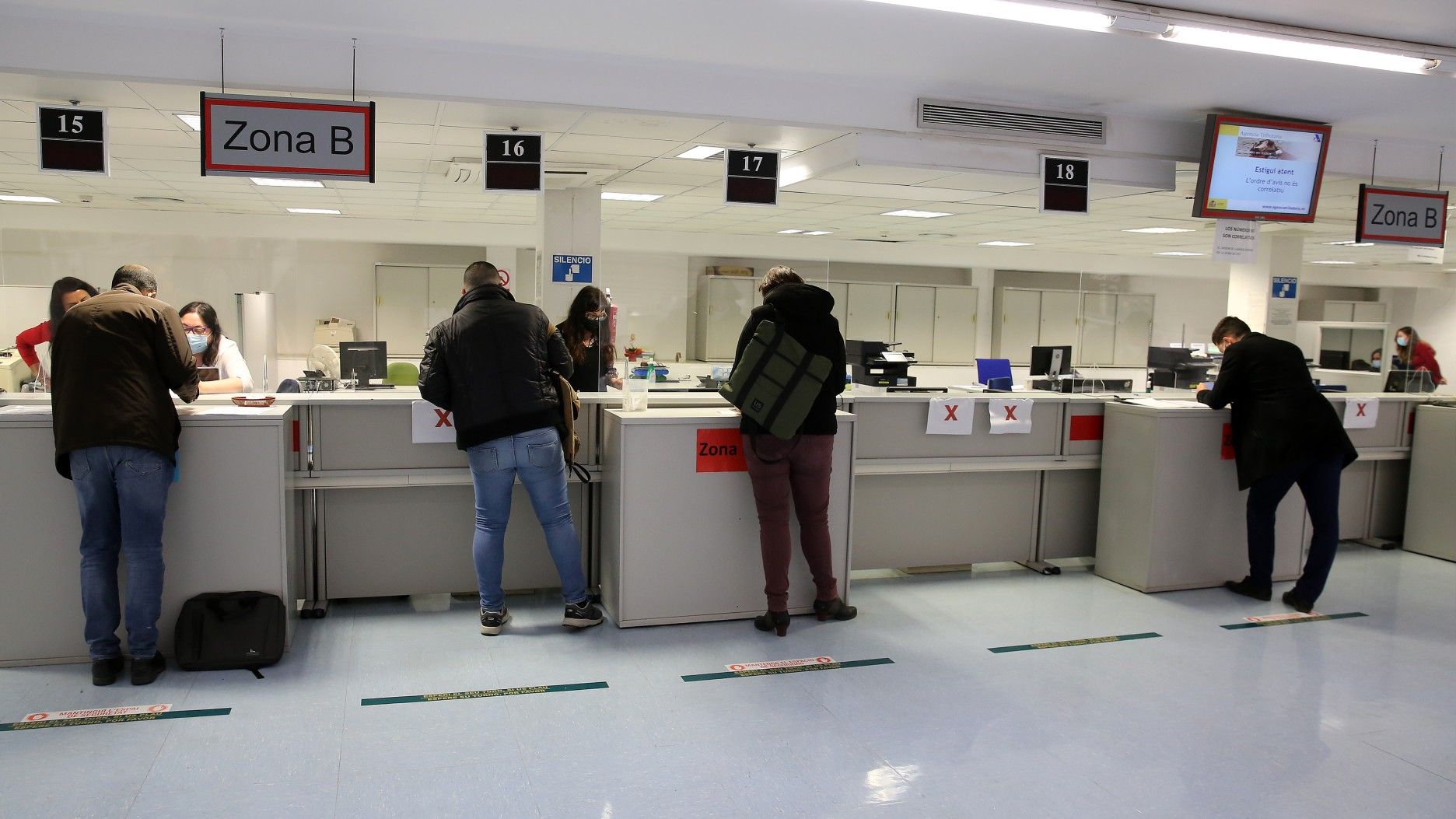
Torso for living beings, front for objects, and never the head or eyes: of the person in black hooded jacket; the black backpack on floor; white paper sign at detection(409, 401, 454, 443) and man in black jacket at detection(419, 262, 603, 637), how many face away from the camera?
2

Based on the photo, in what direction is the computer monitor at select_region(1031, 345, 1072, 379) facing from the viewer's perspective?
away from the camera

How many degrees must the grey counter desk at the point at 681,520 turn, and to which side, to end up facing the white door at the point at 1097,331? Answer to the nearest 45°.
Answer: approximately 135° to its left

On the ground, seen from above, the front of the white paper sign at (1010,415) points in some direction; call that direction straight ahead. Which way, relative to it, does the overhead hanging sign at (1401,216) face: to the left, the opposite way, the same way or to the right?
the same way

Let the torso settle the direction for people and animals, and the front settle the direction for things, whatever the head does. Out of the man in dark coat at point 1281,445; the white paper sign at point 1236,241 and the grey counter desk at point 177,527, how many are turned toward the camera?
2

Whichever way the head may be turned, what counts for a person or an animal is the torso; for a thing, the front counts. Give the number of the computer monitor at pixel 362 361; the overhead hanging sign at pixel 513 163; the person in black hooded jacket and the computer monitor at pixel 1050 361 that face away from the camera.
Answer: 3

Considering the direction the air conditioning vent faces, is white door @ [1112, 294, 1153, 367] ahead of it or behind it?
behind

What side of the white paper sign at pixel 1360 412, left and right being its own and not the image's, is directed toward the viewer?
front

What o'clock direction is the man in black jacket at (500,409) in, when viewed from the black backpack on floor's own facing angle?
The man in black jacket is roughly at 9 o'clock from the black backpack on floor.

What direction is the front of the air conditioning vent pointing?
toward the camera

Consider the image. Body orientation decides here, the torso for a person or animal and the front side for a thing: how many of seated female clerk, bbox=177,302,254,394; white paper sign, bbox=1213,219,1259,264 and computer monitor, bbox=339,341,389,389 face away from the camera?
1

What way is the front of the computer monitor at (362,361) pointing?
away from the camera

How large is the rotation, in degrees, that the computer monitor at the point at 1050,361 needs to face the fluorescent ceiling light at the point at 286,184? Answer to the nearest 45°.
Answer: approximately 90° to its left

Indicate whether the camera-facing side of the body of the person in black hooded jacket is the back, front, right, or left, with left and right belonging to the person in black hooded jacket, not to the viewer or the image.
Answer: back

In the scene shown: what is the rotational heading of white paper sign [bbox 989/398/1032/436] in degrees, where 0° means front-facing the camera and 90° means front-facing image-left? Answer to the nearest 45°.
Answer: approximately 0°

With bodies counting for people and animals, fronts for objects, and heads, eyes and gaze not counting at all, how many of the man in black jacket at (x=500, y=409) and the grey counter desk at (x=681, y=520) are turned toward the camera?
1

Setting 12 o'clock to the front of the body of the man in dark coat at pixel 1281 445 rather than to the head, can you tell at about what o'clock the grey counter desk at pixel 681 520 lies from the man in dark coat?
The grey counter desk is roughly at 9 o'clock from the man in dark coat.

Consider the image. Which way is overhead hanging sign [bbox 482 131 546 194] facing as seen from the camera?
toward the camera

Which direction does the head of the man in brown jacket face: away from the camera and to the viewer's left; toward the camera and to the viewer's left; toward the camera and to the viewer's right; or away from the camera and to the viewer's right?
away from the camera and to the viewer's right

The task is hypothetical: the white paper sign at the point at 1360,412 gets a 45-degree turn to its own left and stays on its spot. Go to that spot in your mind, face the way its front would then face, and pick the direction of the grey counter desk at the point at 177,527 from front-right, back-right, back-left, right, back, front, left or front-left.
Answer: right

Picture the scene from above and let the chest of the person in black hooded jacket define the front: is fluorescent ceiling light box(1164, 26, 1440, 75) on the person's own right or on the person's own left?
on the person's own right

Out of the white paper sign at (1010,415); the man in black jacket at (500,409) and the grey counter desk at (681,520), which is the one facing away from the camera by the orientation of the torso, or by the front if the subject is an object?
the man in black jacket

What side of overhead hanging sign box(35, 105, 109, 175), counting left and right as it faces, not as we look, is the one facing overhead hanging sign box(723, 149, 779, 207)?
left
